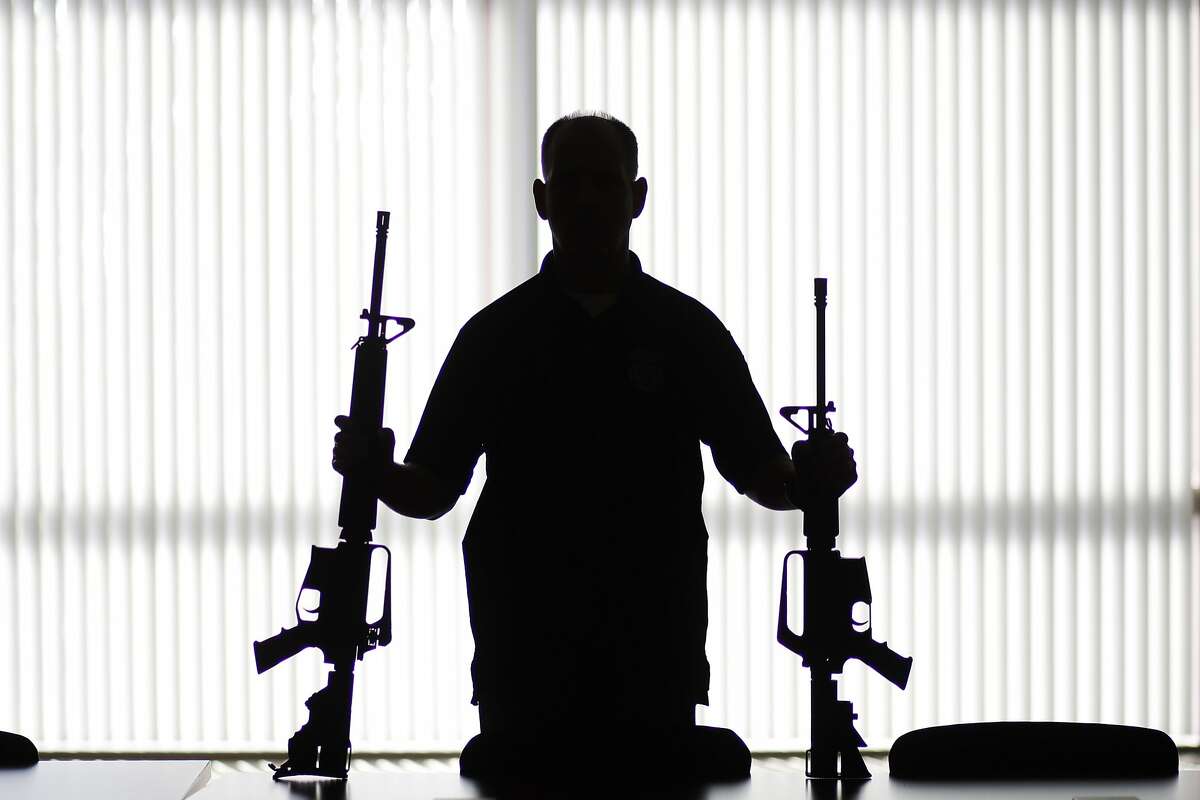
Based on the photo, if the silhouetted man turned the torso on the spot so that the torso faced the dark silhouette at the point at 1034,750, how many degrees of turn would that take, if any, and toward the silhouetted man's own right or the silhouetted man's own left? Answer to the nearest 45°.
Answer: approximately 90° to the silhouetted man's own left

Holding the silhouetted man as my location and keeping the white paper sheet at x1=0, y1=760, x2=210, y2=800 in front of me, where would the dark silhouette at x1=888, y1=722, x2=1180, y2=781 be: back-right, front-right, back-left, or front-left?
back-left

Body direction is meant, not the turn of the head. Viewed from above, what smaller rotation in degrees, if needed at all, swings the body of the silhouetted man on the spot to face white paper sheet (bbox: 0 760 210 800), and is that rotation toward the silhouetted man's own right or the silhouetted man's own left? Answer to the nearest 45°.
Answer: approximately 90° to the silhouetted man's own right

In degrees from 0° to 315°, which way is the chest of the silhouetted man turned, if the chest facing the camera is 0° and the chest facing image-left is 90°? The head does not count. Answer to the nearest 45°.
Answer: approximately 0°

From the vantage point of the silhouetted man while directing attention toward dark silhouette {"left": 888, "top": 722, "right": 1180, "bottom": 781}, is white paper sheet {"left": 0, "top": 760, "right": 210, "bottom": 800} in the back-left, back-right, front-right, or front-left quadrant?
back-right
